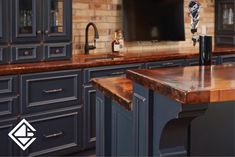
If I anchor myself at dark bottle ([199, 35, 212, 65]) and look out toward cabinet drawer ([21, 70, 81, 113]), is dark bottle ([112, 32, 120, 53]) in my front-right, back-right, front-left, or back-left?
front-right

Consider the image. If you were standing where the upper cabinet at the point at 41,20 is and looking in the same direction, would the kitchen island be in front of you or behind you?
in front

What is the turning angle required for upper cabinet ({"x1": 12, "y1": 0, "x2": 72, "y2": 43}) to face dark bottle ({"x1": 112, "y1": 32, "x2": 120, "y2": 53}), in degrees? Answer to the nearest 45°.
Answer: approximately 135° to its left

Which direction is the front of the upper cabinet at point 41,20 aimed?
toward the camera
